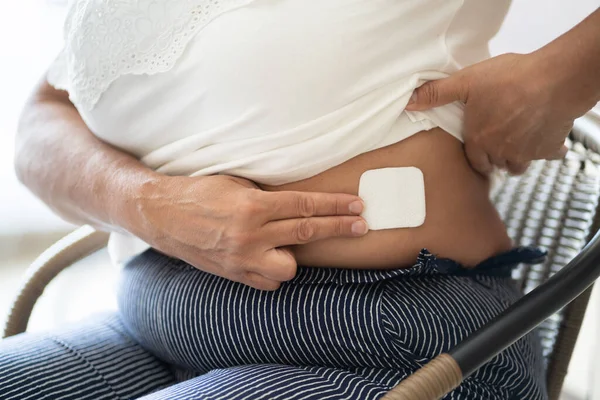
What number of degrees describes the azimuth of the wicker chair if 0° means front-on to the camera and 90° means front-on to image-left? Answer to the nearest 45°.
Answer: approximately 45°

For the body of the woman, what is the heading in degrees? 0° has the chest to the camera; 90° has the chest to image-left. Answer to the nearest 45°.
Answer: approximately 45°
